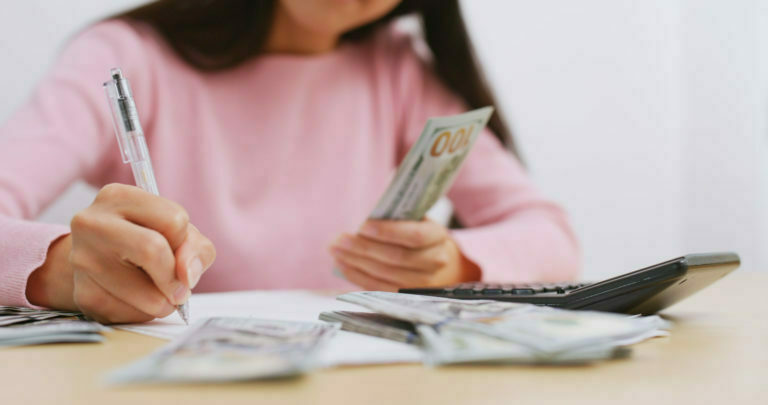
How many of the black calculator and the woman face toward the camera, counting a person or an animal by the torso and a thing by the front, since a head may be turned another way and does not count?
1

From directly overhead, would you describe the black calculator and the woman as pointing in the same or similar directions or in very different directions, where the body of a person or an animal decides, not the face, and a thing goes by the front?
very different directions

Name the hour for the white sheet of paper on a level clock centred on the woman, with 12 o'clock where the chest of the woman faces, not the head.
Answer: The white sheet of paper is roughly at 12 o'clock from the woman.

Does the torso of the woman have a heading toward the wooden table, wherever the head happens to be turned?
yes

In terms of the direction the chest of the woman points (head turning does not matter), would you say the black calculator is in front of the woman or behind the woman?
in front

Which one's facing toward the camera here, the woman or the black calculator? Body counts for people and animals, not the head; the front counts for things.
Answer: the woman

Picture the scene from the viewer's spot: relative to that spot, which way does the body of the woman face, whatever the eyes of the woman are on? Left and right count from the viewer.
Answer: facing the viewer

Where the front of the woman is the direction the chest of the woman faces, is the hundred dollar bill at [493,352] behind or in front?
in front

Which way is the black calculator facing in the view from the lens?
facing away from the viewer and to the left of the viewer

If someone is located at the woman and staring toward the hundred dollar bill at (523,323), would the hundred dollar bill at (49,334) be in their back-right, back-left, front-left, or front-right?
front-right

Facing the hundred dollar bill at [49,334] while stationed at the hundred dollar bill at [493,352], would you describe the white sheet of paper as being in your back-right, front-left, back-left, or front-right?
front-right

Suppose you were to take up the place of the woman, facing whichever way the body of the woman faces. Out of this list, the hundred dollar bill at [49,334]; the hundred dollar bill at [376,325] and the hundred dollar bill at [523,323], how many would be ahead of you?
3
